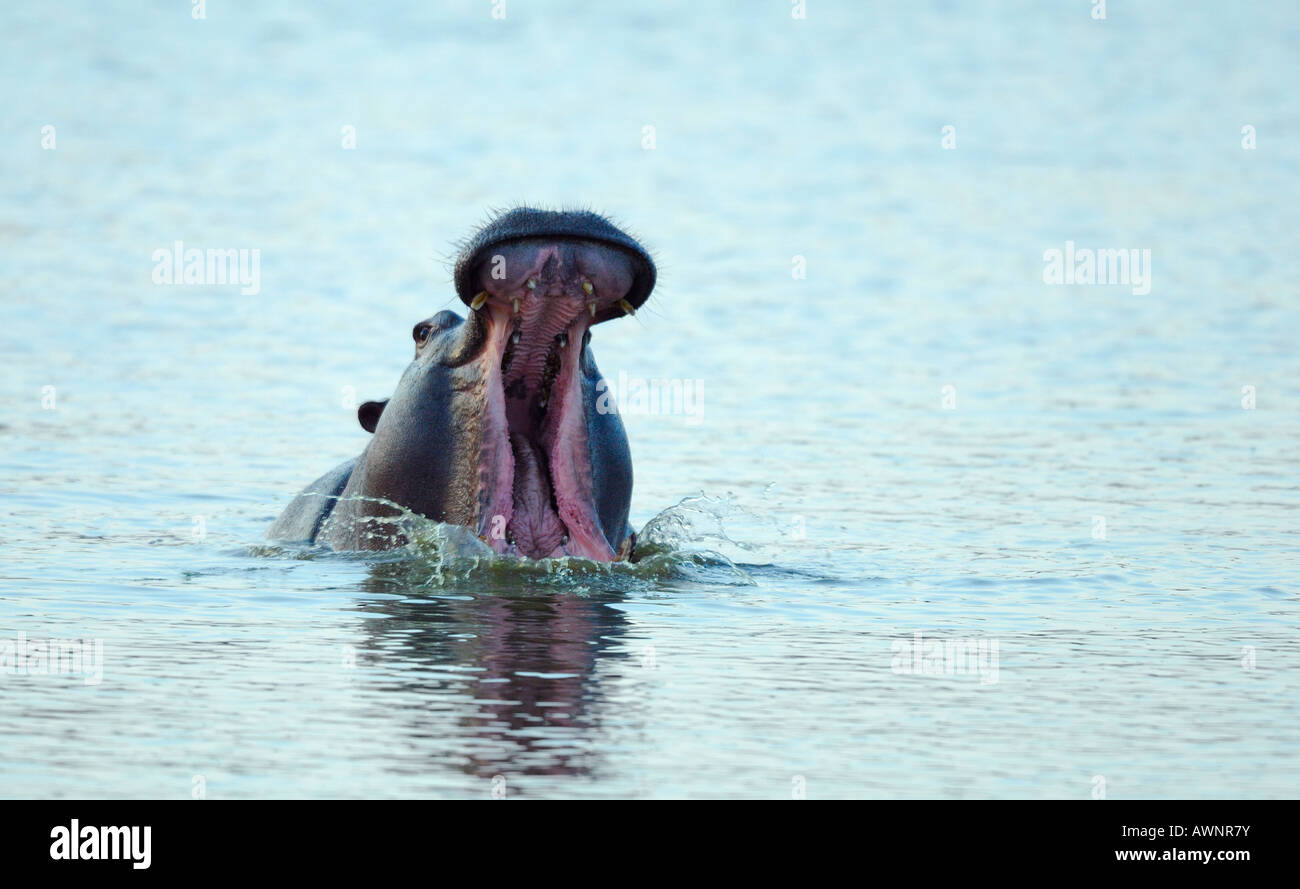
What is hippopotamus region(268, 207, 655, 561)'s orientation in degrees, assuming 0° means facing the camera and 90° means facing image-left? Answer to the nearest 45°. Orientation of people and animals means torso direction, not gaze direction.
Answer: approximately 315°
